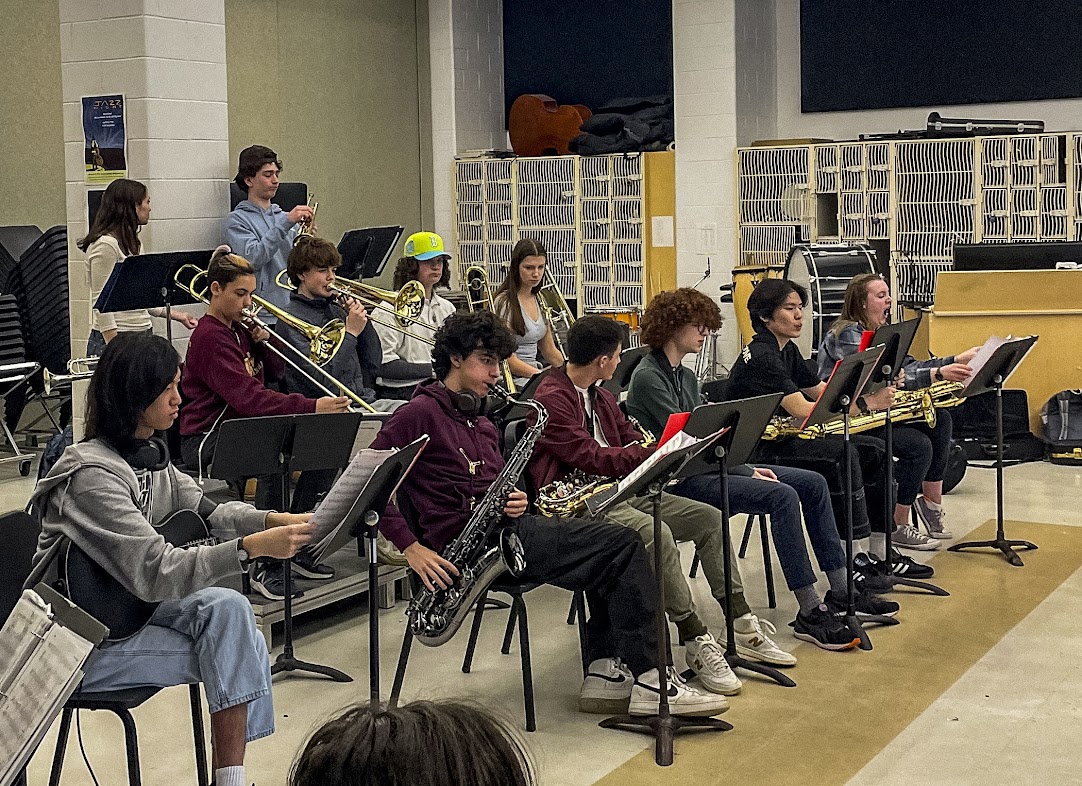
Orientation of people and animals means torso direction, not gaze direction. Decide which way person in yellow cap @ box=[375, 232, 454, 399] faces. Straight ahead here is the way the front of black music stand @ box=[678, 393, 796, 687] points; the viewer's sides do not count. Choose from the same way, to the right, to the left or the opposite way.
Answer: the opposite way

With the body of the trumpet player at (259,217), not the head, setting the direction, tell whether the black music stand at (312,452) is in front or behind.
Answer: in front

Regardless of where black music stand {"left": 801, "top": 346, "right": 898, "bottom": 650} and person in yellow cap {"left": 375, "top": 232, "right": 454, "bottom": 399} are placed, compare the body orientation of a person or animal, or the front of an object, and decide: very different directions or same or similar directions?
very different directions

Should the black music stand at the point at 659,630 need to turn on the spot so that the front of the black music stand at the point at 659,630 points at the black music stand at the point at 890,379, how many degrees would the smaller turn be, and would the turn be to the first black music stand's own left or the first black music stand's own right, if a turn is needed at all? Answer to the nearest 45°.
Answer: approximately 135° to the first black music stand's own right

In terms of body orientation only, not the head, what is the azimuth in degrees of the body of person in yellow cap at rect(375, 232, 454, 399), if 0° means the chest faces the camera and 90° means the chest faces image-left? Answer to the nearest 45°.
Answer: approximately 315°

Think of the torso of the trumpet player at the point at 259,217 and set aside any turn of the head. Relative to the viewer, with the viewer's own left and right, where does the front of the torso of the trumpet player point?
facing the viewer and to the right of the viewer

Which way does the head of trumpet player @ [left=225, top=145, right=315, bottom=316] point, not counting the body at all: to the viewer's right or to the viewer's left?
to the viewer's right

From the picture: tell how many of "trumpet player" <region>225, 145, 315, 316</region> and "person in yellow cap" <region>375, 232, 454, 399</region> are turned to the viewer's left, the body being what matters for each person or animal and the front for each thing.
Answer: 0

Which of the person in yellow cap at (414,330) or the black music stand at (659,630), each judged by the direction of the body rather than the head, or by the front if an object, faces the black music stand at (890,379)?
the person in yellow cap

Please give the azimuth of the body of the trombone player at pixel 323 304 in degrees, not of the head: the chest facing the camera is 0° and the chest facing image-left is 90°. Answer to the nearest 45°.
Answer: approximately 315°

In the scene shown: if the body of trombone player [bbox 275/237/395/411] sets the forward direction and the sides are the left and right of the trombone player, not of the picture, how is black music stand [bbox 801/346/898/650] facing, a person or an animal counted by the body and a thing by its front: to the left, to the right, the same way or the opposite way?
the opposite way

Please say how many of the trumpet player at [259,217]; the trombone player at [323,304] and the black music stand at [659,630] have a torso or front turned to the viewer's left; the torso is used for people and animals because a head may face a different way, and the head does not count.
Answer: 1
